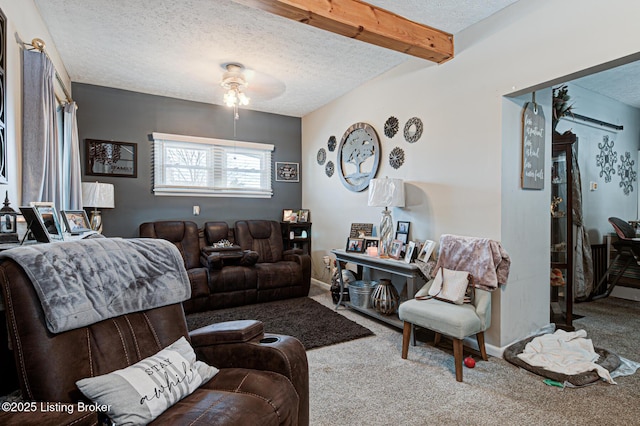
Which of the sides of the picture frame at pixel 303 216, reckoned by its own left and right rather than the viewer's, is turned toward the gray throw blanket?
front

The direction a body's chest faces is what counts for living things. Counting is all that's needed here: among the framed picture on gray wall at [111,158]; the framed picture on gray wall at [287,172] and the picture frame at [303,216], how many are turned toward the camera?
3

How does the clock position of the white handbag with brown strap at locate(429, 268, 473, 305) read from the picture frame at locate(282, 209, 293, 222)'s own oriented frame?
The white handbag with brown strap is roughly at 11 o'clock from the picture frame.

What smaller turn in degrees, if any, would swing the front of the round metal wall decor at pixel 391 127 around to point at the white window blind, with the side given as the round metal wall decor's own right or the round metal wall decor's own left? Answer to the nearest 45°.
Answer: approximately 45° to the round metal wall decor's own right

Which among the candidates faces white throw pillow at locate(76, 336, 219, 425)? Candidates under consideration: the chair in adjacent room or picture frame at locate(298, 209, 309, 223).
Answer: the picture frame

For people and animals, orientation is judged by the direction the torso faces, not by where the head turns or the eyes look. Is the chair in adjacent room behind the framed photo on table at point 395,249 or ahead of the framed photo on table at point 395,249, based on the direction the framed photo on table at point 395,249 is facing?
behind

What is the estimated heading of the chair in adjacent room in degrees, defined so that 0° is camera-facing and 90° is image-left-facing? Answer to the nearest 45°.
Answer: approximately 270°

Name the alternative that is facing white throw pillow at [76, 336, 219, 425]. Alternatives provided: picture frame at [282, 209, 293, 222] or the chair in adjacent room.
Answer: the picture frame

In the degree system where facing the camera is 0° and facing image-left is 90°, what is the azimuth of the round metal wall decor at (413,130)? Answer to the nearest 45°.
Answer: approximately 45°
